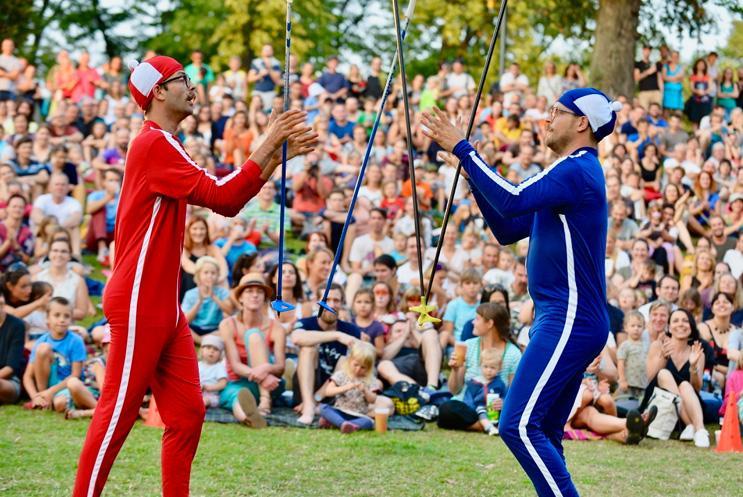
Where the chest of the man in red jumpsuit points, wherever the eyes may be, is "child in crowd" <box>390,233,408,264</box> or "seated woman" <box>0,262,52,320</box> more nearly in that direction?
the child in crowd

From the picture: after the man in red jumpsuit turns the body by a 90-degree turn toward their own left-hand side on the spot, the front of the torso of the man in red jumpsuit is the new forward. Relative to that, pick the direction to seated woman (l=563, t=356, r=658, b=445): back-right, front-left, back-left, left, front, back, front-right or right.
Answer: front-right

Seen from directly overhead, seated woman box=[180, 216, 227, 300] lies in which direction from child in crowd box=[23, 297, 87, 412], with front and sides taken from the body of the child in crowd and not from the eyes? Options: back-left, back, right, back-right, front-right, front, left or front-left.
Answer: back-left

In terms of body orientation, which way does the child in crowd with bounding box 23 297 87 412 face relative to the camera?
toward the camera

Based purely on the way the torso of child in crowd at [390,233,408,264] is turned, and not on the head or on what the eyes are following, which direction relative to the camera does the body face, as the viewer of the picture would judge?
toward the camera

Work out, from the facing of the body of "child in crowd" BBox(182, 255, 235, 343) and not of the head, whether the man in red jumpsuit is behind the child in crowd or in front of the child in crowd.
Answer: in front

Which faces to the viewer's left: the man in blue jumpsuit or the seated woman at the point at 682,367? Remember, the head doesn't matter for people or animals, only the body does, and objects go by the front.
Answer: the man in blue jumpsuit

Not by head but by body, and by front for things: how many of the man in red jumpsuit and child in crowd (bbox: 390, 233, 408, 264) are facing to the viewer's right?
1

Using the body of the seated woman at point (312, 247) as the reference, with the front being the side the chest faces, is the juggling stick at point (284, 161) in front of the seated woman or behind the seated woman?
in front

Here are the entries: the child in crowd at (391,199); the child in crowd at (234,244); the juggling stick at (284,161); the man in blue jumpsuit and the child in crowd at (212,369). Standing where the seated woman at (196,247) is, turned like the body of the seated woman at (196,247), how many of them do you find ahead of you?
3

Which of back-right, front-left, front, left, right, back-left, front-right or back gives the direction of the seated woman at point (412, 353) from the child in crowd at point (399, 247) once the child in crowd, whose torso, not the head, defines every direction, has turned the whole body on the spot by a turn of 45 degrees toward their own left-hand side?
front-right

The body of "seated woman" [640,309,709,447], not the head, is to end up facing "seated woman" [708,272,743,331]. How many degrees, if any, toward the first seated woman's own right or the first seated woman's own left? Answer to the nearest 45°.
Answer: approximately 180°

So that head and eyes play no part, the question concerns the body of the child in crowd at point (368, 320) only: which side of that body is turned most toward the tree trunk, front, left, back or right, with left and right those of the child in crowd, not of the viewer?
back

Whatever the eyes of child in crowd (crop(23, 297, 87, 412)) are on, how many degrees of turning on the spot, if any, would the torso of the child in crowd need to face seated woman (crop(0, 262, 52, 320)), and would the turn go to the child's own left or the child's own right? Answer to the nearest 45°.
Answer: approximately 180°

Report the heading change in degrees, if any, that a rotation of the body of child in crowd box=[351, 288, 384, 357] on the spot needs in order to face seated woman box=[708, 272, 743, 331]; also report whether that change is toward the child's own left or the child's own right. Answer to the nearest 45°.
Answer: approximately 90° to the child's own left

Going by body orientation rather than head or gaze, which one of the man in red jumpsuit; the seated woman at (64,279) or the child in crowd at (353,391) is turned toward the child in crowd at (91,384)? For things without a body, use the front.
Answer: the seated woman

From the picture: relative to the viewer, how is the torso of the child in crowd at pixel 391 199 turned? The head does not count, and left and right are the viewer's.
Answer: facing the viewer

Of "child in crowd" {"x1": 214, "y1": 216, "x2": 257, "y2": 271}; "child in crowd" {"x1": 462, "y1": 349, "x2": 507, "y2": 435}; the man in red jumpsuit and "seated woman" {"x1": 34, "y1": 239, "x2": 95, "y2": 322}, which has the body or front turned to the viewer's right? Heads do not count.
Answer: the man in red jumpsuit
